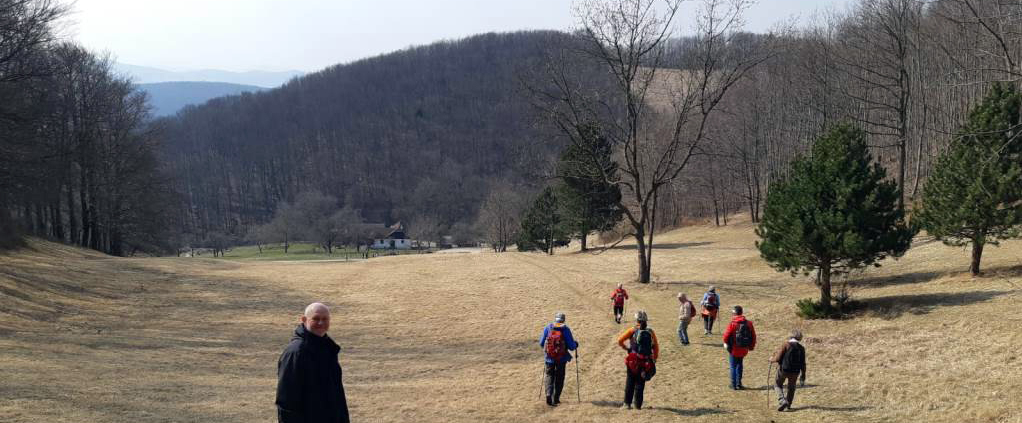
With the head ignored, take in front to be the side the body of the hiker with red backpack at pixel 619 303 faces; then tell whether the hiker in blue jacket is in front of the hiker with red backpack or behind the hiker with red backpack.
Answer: behind

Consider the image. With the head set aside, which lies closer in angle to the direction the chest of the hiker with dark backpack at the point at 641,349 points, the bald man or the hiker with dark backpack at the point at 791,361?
the hiker with dark backpack

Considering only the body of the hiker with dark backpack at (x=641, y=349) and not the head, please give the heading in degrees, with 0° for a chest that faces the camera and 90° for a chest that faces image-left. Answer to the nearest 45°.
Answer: approximately 180°

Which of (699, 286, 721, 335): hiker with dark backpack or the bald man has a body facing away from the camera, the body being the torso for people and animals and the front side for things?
the hiker with dark backpack

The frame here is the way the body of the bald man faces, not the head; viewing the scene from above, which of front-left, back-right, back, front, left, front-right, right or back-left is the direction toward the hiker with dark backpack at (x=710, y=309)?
left

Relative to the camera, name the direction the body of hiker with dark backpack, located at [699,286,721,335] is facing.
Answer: away from the camera

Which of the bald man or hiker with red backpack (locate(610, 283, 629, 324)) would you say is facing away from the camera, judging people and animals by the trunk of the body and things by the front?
the hiker with red backpack

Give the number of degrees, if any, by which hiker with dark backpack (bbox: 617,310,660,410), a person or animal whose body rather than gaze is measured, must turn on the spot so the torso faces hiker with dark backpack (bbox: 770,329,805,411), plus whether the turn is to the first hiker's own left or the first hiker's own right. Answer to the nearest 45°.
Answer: approximately 90° to the first hiker's own right

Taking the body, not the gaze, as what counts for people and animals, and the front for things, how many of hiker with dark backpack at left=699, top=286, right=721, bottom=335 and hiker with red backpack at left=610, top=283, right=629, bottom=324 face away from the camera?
2

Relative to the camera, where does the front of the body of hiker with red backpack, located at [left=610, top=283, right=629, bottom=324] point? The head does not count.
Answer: away from the camera

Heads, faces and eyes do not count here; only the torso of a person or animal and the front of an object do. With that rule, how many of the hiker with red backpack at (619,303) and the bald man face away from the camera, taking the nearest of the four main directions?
1

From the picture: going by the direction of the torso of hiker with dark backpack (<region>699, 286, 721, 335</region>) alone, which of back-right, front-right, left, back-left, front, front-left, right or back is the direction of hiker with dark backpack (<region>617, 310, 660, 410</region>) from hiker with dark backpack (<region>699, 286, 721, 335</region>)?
back

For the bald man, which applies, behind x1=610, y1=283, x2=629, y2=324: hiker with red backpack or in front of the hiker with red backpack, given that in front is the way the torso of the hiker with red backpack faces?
behind
